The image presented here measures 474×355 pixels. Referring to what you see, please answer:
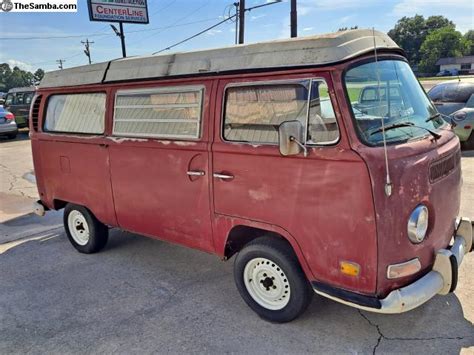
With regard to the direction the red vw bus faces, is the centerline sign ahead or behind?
behind

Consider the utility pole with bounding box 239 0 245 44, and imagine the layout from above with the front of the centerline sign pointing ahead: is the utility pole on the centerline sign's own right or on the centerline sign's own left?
on the centerline sign's own left

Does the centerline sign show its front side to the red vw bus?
yes

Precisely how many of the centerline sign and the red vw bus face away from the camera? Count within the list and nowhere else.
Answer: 0

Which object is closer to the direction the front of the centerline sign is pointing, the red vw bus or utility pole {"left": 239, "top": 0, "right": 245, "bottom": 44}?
the red vw bus

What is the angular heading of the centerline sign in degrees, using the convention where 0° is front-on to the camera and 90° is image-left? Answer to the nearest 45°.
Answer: approximately 0°

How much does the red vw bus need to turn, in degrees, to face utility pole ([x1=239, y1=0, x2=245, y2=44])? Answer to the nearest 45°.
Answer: approximately 135° to its left
